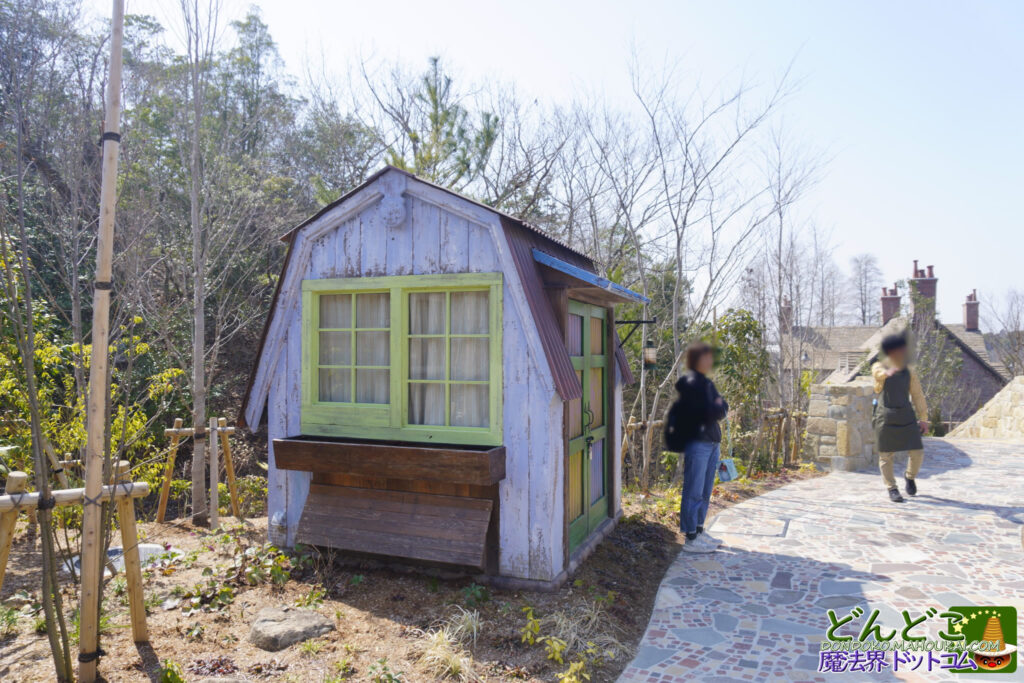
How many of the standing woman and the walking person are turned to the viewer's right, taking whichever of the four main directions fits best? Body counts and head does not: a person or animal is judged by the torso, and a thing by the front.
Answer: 1

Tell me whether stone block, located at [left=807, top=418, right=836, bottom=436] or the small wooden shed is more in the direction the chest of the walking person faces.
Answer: the small wooden shed

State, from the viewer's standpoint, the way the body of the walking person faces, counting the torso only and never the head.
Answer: toward the camera

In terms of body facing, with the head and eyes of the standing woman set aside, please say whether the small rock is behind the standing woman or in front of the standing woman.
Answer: behind

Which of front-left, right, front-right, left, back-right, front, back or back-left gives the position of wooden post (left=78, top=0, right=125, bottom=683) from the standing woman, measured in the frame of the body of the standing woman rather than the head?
back-right

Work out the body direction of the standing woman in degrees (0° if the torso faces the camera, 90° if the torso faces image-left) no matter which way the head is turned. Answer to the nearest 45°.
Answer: approximately 270°
